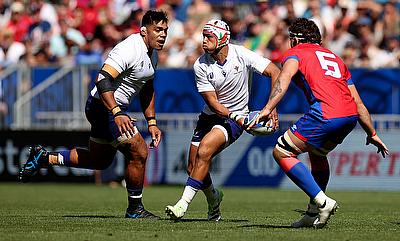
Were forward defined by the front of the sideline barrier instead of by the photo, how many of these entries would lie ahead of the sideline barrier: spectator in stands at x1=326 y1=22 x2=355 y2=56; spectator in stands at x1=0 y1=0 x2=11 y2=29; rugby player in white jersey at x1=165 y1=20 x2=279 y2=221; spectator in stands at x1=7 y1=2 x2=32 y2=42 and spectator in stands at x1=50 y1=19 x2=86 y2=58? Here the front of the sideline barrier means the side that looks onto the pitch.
1

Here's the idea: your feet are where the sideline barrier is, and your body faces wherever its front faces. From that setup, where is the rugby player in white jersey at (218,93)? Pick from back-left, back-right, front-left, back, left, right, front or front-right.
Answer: front

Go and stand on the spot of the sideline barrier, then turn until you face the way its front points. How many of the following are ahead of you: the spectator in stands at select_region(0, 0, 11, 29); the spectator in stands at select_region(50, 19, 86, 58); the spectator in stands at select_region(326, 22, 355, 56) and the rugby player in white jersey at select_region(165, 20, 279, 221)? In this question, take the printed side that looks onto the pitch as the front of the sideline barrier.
1

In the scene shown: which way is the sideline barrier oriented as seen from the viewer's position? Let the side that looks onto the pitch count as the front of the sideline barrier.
toward the camera

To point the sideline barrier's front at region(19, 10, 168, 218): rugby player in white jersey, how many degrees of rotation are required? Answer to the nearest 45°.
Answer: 0° — it already faces them

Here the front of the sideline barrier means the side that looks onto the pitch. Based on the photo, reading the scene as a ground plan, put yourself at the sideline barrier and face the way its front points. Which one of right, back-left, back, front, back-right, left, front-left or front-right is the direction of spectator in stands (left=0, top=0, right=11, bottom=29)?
back-right

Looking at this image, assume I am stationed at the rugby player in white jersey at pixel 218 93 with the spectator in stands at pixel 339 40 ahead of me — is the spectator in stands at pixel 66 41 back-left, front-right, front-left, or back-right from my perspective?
front-left

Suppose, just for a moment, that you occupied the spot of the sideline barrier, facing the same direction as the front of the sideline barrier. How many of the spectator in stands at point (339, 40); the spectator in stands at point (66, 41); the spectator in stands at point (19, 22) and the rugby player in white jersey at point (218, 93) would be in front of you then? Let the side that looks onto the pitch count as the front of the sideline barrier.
1

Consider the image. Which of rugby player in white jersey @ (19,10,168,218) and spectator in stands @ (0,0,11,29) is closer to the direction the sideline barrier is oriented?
the rugby player in white jersey

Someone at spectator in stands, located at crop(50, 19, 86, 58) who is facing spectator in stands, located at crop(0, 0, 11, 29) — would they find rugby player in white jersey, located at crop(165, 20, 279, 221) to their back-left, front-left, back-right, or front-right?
back-left

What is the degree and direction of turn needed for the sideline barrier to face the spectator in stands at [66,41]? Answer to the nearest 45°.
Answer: approximately 135° to its right

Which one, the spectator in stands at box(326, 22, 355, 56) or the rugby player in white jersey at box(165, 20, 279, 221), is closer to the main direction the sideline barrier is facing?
the rugby player in white jersey

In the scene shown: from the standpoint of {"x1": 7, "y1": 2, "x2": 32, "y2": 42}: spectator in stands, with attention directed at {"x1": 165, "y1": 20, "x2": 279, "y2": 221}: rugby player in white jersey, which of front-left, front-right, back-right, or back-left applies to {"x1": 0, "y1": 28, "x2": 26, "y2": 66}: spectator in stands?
front-right
